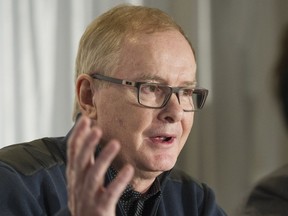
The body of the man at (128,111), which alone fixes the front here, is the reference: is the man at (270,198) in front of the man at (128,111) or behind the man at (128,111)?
in front

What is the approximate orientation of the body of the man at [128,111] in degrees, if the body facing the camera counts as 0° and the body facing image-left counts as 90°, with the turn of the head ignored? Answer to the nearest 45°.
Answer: approximately 315°

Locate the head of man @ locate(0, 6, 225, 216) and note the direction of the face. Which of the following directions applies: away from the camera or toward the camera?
toward the camera
